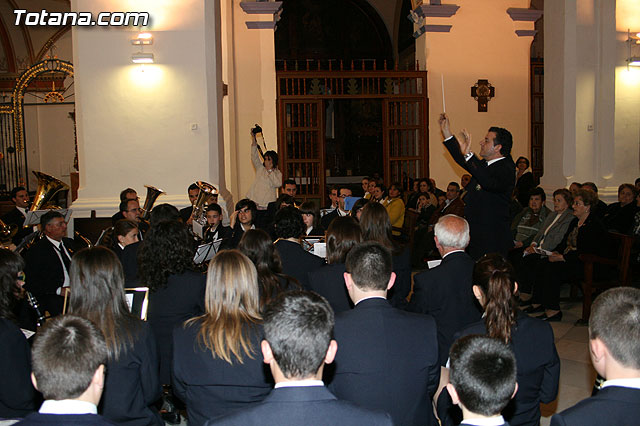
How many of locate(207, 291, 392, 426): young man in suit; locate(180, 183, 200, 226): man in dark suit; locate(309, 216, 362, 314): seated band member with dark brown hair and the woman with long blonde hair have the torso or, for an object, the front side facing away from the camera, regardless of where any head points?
3

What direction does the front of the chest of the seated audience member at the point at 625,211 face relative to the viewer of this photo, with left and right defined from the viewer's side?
facing the viewer and to the left of the viewer

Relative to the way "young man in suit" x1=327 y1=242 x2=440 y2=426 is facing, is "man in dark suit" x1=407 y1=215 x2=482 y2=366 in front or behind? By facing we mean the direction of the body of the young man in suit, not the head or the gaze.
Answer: in front

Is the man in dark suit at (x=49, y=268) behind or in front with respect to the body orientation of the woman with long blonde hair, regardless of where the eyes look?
in front

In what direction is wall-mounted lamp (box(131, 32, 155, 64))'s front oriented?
toward the camera

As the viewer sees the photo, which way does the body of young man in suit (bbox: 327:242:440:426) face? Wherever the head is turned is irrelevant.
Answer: away from the camera

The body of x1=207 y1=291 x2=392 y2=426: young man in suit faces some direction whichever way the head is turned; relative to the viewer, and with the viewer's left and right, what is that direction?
facing away from the viewer

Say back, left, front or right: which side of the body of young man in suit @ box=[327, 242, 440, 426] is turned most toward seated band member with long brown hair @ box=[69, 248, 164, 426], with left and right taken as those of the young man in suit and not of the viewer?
left

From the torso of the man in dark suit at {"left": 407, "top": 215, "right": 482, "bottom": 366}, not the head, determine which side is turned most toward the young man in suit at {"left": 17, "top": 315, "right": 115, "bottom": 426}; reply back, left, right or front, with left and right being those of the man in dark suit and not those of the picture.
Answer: back

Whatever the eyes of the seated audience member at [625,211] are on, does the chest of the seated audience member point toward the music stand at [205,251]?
yes

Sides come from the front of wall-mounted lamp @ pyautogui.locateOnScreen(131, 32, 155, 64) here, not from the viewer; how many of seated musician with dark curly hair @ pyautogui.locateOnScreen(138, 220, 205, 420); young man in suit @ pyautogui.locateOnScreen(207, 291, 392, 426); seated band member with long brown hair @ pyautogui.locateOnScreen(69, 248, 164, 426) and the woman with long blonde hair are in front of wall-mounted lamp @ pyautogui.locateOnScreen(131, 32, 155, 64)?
4

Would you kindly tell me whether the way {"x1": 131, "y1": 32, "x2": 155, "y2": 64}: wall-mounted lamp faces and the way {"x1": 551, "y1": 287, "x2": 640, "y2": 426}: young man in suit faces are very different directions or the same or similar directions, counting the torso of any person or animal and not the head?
very different directions

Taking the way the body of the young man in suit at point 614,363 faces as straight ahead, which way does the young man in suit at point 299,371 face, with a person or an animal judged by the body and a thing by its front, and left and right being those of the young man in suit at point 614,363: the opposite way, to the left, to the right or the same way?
the same way

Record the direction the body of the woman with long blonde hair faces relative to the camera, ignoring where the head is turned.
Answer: away from the camera

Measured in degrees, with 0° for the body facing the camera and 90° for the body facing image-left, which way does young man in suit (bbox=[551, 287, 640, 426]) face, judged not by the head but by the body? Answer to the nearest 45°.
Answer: approximately 135°

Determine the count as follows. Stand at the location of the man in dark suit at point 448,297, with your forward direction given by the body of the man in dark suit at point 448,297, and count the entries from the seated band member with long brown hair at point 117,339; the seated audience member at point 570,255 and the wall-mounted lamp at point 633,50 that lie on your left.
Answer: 1

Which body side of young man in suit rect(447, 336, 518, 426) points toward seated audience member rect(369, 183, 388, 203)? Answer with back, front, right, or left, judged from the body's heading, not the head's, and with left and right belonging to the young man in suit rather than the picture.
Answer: front

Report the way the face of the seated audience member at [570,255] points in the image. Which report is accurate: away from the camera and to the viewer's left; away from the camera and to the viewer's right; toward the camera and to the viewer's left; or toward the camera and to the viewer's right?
toward the camera and to the viewer's left
